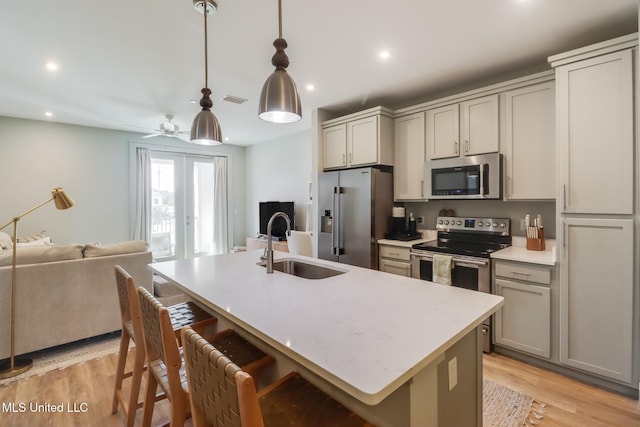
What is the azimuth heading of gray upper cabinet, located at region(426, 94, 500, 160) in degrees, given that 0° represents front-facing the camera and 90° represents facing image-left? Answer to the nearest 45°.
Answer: approximately 45°

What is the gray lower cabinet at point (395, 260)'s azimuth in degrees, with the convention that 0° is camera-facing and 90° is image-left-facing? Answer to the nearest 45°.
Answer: approximately 45°

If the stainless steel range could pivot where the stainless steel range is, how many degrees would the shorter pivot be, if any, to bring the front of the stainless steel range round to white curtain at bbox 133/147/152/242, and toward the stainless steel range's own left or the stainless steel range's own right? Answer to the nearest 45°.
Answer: approximately 45° to the stainless steel range's own right

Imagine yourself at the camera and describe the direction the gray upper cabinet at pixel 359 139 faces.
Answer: facing the viewer and to the left of the viewer

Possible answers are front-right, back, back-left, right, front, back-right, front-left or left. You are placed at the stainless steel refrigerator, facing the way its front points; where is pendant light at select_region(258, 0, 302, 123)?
front-left

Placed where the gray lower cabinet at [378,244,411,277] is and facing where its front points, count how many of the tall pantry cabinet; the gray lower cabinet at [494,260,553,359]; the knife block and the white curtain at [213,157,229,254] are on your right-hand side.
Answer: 1

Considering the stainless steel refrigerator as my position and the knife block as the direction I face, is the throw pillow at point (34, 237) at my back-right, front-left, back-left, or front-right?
back-right

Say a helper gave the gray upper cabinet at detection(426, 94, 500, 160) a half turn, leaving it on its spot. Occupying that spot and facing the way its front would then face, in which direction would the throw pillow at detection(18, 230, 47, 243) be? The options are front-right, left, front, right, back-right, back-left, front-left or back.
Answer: back-left

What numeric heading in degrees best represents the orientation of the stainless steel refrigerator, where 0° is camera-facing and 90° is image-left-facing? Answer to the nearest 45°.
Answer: approximately 45°

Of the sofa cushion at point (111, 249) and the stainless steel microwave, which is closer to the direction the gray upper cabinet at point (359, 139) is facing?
the sofa cushion

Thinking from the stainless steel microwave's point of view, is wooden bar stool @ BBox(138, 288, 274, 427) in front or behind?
in front

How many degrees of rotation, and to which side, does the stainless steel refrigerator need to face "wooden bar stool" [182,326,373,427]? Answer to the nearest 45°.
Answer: approximately 45° to its left

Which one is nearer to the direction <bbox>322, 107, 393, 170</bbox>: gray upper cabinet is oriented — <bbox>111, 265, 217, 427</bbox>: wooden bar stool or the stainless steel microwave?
the wooden bar stool

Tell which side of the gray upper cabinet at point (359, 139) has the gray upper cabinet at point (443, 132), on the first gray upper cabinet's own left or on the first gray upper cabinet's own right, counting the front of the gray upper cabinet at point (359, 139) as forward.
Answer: on the first gray upper cabinet's own left

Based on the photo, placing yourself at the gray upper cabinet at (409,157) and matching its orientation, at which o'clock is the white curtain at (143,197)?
The white curtain is roughly at 2 o'clock from the gray upper cabinet.

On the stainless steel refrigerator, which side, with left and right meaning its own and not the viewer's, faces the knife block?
left
